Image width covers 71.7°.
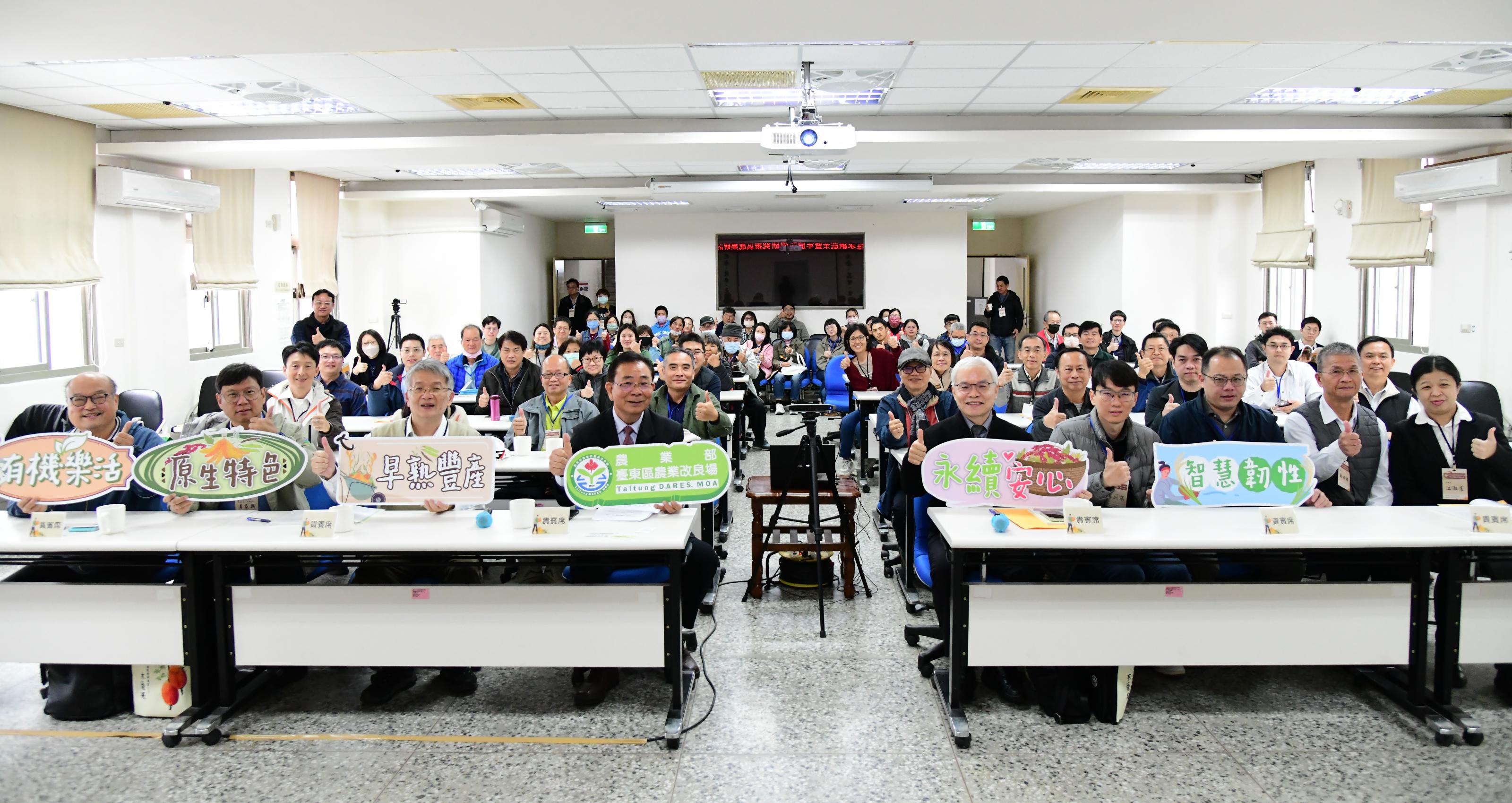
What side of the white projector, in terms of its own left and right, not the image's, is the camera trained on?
front

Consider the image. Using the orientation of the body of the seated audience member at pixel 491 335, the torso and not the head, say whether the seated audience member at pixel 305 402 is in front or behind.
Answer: in front

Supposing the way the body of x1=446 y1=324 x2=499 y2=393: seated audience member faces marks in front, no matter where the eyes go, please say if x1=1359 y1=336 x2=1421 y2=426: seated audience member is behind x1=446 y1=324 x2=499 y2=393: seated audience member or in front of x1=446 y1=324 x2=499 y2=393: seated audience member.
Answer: in front

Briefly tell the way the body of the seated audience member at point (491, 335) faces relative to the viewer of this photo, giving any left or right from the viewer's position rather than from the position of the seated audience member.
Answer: facing the viewer

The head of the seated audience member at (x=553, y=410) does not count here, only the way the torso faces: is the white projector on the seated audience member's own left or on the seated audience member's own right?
on the seated audience member's own left

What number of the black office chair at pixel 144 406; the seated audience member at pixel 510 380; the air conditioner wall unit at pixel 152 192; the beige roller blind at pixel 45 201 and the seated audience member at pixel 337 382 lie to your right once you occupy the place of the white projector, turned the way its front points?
5

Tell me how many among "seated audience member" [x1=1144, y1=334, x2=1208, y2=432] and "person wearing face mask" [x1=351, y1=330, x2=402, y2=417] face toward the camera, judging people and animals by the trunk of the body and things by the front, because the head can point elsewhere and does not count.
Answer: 2

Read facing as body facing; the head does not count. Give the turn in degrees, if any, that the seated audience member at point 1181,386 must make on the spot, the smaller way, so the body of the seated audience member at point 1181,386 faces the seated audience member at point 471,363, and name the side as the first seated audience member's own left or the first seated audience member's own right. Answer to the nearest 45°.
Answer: approximately 90° to the first seated audience member's own right

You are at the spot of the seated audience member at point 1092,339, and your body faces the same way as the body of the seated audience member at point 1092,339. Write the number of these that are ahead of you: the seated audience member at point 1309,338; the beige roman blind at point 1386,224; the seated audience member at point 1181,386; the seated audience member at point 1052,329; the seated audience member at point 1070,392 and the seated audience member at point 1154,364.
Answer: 3

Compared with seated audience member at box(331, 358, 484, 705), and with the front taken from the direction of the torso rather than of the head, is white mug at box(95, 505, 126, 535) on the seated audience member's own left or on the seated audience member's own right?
on the seated audience member's own right

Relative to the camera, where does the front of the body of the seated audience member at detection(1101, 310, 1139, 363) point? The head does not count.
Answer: toward the camera

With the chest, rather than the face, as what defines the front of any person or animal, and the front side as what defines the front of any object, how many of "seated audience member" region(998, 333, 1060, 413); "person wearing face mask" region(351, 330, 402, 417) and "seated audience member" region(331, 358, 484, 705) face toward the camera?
3

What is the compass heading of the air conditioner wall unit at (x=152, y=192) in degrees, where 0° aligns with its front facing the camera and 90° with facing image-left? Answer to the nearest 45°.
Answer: approximately 315°

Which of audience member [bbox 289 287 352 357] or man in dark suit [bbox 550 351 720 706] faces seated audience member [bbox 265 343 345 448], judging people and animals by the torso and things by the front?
audience member [bbox 289 287 352 357]

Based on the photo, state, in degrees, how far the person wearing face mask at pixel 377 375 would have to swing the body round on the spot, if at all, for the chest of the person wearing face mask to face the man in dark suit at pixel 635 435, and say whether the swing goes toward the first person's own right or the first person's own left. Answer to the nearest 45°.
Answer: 0° — they already face them
